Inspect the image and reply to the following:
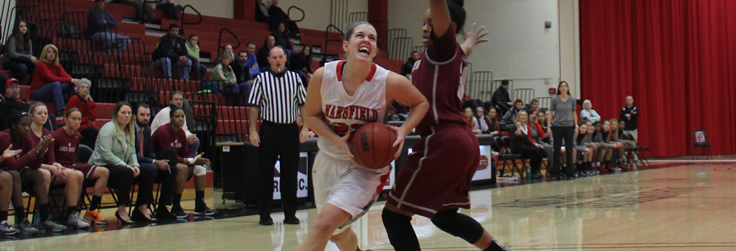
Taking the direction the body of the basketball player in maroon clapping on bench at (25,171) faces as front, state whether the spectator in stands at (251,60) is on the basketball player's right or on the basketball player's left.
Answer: on the basketball player's left

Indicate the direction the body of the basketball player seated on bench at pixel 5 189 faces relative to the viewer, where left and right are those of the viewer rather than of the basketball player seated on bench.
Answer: facing to the right of the viewer

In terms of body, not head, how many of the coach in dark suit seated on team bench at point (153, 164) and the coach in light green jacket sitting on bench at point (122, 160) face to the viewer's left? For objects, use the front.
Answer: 0

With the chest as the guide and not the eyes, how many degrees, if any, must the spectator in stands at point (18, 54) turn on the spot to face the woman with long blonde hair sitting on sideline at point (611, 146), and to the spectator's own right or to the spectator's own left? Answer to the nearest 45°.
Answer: approximately 45° to the spectator's own left

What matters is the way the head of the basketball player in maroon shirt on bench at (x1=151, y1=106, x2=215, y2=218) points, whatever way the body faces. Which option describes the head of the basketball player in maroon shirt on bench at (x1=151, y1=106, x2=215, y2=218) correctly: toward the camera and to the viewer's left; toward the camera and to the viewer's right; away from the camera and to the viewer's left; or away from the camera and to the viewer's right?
toward the camera and to the viewer's right

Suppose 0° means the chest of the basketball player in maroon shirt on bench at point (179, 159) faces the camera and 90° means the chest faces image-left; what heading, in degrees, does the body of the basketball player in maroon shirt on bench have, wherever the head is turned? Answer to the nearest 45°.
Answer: approximately 315°

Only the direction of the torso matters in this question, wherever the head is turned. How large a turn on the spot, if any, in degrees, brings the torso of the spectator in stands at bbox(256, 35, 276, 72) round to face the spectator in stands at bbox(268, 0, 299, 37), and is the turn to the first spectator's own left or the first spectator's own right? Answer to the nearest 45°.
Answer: approximately 135° to the first spectator's own left

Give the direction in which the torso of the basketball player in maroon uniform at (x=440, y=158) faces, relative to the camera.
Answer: to the viewer's left

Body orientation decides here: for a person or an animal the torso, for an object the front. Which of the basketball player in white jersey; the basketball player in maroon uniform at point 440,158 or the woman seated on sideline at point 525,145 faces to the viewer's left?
the basketball player in maroon uniform
